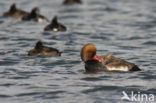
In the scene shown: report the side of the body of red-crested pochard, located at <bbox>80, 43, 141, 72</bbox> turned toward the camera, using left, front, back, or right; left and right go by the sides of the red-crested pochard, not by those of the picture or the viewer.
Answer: left

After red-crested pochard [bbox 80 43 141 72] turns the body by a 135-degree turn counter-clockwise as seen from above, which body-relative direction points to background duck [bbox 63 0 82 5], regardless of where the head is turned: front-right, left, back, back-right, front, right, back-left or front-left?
back-left
